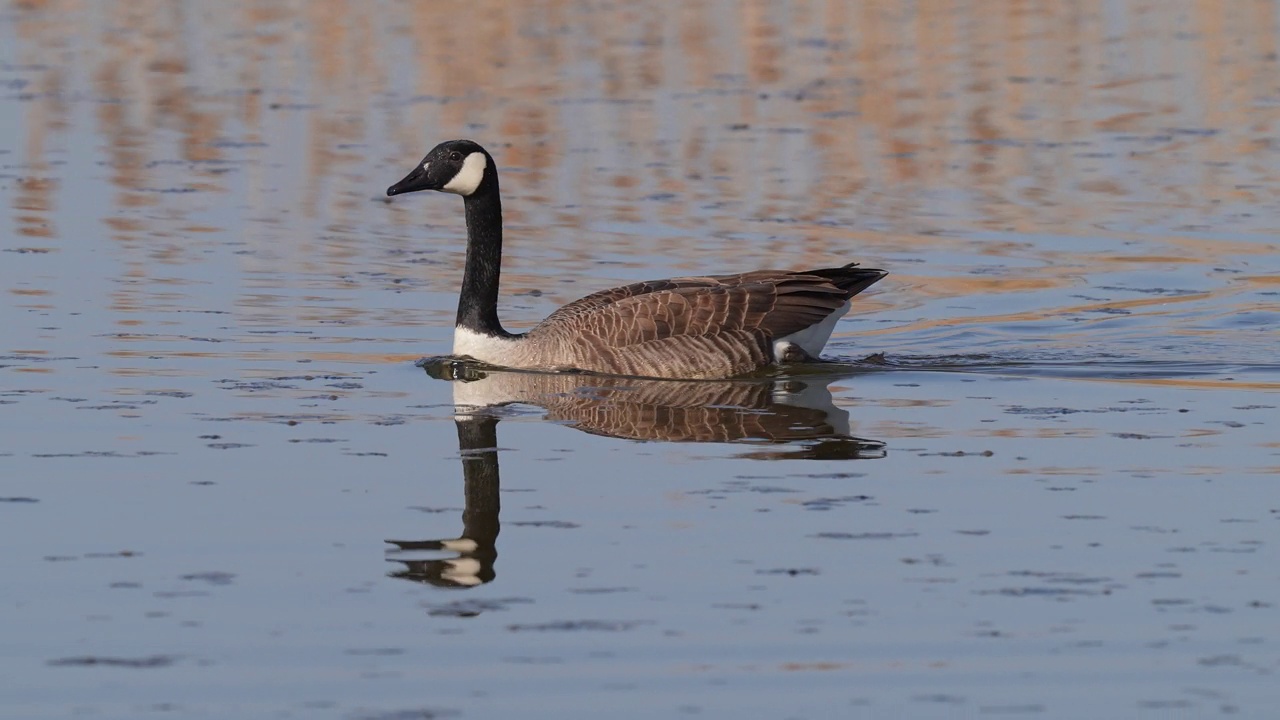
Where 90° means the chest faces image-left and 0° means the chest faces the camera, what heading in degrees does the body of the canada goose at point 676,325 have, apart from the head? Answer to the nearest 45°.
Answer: approximately 90°
